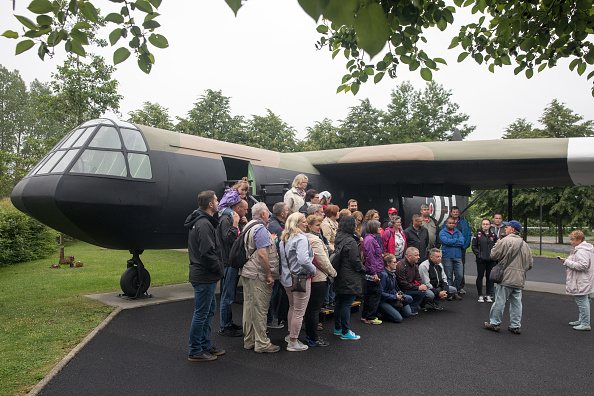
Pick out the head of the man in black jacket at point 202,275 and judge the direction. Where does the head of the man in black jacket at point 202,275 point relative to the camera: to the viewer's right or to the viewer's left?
to the viewer's right

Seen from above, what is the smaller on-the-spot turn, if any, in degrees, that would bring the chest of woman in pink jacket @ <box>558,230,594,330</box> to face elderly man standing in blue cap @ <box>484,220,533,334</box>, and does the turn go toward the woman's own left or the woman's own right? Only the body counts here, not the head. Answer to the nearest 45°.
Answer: approximately 45° to the woman's own left

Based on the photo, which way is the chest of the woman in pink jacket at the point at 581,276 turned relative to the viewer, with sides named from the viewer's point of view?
facing to the left of the viewer

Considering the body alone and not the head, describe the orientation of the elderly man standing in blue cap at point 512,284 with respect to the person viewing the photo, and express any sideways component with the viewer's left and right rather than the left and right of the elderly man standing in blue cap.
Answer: facing away from the viewer and to the left of the viewer

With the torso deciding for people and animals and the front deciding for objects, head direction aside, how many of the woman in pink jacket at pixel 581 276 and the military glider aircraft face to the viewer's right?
0

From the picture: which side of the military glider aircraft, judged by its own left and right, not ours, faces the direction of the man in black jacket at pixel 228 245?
left

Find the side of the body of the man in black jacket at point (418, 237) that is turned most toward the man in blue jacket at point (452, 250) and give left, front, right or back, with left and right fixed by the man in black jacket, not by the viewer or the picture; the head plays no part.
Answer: left

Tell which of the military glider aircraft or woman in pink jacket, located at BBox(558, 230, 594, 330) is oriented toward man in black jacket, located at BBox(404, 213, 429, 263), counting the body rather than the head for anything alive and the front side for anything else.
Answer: the woman in pink jacket
